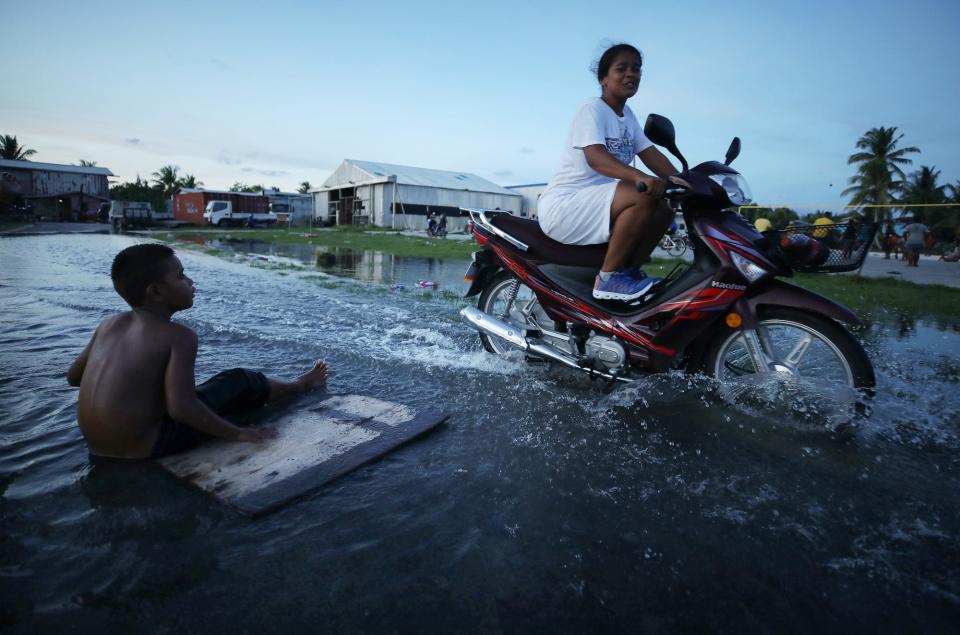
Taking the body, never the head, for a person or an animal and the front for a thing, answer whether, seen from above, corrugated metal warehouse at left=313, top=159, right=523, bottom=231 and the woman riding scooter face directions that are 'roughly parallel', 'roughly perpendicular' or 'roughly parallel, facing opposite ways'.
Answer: roughly perpendicular

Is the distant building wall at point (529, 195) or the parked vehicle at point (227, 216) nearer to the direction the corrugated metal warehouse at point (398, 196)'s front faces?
the parked vehicle

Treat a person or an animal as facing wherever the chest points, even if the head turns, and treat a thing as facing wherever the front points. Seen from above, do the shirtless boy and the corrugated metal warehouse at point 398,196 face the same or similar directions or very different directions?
very different directions

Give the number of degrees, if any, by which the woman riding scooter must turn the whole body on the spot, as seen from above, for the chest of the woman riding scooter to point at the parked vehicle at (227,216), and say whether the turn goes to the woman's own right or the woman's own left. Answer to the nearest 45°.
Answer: approximately 180°

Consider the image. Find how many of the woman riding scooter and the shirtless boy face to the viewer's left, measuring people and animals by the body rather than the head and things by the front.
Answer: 0

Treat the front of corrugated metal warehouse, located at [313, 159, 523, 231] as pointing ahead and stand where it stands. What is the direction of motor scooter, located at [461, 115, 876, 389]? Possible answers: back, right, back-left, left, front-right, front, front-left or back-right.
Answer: front-left

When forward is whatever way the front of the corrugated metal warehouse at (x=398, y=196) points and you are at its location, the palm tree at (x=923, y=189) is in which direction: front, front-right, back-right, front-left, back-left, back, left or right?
back-left

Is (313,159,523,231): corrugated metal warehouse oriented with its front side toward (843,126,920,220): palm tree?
no

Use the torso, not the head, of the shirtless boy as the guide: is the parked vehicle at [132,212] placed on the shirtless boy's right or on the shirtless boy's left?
on the shirtless boy's left

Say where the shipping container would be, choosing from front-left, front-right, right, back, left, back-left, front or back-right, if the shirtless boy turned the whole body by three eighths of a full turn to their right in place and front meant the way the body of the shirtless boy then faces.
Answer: back

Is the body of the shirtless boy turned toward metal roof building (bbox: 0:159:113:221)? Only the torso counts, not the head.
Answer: no

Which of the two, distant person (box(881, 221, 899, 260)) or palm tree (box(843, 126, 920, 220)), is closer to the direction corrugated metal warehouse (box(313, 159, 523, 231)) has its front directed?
the distant person

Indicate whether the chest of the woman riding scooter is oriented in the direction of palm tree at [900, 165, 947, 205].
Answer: no

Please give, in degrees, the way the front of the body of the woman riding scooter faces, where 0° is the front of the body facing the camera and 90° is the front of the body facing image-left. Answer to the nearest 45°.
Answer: approximately 315°

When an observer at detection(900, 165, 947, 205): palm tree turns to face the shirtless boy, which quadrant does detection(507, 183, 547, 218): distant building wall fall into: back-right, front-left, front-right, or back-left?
front-right

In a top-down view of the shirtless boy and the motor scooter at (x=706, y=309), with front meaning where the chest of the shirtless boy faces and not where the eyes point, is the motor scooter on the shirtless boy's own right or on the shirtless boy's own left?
on the shirtless boy's own right

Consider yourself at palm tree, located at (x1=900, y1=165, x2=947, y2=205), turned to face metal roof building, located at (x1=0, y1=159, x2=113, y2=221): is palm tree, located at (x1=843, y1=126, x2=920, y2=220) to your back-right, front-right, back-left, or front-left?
front-left

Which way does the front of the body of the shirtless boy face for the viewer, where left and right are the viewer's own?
facing away from the viewer and to the right of the viewer
